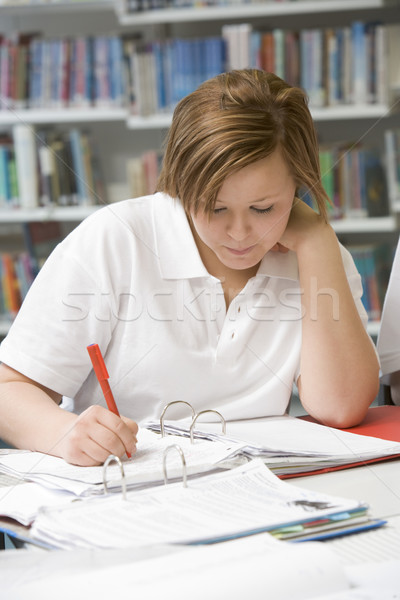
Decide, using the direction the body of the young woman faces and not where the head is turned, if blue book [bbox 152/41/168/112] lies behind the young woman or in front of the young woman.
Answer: behind

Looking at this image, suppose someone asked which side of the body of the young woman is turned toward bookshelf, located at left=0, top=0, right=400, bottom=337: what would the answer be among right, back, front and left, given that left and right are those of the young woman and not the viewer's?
back

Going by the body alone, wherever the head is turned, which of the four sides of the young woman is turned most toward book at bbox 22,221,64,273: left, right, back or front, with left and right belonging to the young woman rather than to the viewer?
back

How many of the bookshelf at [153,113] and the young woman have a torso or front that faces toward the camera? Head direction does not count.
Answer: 2

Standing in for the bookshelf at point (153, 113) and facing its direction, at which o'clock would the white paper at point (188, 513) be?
The white paper is roughly at 12 o'clock from the bookshelf.

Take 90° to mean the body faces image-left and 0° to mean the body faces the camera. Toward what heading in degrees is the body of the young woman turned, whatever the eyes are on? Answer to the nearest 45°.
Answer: approximately 0°
